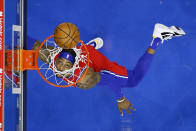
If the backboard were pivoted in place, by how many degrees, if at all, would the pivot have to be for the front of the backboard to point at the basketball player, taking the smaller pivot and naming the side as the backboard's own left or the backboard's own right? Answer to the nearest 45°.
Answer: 0° — it already faces them

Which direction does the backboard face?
to the viewer's right
